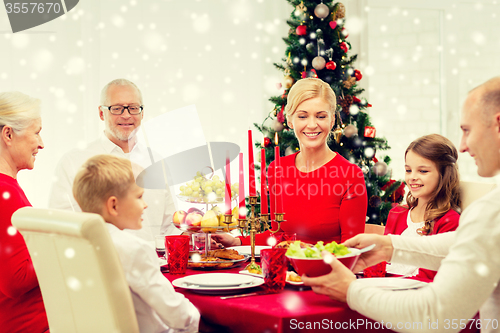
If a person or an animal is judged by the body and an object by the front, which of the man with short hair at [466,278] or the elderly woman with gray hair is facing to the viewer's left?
the man with short hair

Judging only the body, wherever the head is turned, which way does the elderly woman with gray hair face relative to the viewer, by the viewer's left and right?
facing to the right of the viewer

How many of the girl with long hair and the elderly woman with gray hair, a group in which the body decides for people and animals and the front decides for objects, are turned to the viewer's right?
1

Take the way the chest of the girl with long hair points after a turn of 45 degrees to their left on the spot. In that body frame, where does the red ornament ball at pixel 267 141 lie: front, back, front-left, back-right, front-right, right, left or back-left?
back-right

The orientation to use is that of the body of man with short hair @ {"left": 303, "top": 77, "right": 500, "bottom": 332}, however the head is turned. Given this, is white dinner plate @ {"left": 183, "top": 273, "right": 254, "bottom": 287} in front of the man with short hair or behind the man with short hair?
in front

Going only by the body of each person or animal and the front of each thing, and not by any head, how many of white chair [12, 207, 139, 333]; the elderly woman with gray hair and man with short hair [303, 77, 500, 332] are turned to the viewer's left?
1

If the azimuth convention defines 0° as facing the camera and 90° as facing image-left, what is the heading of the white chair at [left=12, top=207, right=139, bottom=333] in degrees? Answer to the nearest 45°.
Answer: approximately 225°

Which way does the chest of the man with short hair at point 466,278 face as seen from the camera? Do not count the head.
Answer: to the viewer's left

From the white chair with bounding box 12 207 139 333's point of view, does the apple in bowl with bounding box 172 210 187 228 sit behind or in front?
in front

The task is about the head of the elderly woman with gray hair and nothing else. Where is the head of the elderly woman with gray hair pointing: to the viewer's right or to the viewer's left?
to the viewer's right
